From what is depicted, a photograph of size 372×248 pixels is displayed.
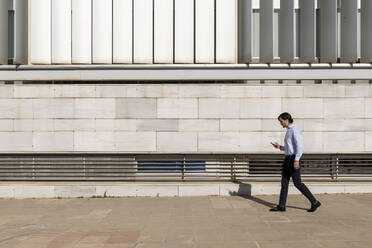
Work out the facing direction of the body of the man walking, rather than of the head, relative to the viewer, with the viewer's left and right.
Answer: facing to the left of the viewer

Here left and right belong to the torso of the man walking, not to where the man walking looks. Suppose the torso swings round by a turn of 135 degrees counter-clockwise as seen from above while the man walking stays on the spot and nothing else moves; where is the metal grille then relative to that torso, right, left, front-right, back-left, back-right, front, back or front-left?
back
